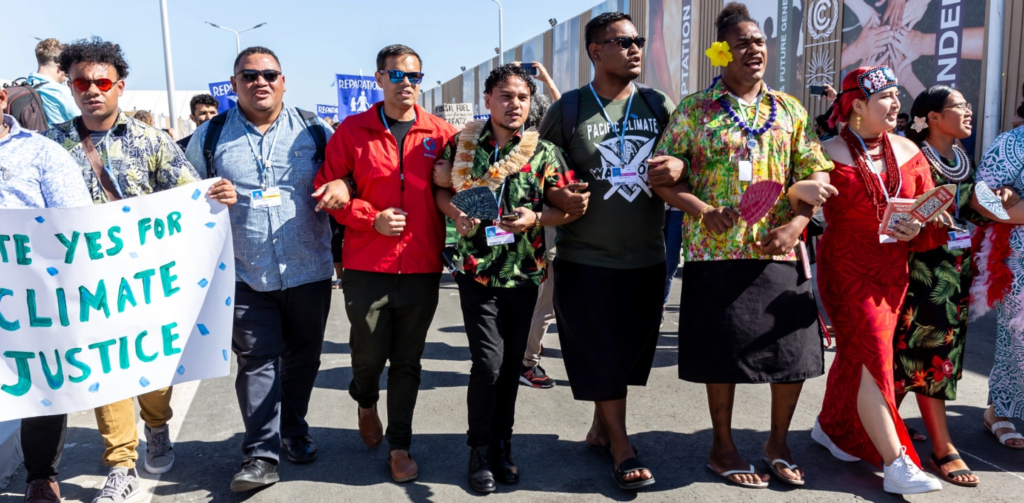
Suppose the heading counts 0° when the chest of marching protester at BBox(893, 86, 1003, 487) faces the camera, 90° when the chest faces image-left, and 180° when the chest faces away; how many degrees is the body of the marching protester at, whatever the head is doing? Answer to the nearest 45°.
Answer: approximately 315°

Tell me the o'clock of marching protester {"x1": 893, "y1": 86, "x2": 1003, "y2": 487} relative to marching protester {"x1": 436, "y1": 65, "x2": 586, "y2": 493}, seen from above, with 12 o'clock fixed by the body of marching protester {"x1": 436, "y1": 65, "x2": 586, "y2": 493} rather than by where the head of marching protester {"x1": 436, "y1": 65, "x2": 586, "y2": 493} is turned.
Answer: marching protester {"x1": 893, "y1": 86, "x2": 1003, "y2": 487} is roughly at 9 o'clock from marching protester {"x1": 436, "y1": 65, "x2": 586, "y2": 493}.

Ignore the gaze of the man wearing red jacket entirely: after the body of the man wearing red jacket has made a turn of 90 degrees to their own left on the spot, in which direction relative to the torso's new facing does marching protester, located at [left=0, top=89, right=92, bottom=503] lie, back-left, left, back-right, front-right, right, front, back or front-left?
back

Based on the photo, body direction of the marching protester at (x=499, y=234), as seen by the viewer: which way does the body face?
toward the camera

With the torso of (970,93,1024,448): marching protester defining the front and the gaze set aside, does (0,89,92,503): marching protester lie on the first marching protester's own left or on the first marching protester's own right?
on the first marching protester's own right

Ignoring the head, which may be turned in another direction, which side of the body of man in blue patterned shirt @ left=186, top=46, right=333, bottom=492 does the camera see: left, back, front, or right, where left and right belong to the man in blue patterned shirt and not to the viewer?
front

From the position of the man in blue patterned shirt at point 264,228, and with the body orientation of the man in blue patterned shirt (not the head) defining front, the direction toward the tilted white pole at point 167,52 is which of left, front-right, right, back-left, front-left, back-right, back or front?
back

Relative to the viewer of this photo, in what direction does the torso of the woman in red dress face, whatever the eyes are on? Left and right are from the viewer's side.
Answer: facing the viewer and to the right of the viewer

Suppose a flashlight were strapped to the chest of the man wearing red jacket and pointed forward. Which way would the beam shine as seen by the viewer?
toward the camera

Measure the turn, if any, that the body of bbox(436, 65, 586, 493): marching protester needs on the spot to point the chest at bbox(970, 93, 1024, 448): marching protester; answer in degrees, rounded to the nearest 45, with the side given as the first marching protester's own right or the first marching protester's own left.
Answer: approximately 90° to the first marching protester's own left

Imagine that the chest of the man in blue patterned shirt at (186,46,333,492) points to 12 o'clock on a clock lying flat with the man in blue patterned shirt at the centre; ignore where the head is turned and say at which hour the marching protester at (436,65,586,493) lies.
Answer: The marching protester is roughly at 10 o'clock from the man in blue patterned shirt.

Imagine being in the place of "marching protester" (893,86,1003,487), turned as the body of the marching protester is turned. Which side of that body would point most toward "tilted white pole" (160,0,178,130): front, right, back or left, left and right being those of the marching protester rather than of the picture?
back

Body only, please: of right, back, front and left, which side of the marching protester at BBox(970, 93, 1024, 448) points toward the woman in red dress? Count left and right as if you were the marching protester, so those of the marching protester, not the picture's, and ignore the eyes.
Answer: right
